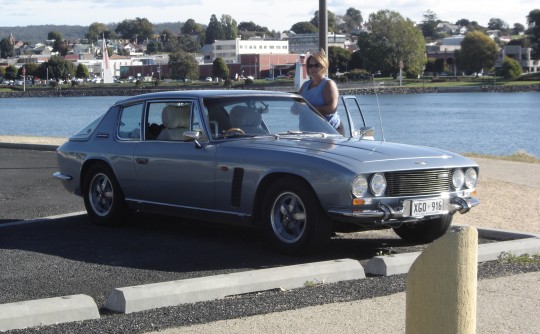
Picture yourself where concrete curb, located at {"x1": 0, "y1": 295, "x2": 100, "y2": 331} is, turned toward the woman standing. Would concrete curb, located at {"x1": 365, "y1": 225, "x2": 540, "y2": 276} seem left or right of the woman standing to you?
right

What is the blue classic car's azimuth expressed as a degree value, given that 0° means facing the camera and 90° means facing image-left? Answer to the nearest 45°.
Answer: approximately 315°

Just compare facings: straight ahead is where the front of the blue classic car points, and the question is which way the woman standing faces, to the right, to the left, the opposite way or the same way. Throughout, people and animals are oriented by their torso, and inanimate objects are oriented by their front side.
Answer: to the right

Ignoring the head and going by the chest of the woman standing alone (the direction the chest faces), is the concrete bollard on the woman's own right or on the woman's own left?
on the woman's own left

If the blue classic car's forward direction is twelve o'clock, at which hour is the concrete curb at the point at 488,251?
The concrete curb is roughly at 11 o'clock from the blue classic car.

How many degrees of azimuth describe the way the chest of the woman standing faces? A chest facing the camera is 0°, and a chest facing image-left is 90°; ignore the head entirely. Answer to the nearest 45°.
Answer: approximately 45°

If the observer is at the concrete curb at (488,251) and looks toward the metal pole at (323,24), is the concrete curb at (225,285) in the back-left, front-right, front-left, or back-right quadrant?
back-left

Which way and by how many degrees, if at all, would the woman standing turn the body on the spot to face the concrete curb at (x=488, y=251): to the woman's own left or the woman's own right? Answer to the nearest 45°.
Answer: approximately 90° to the woman's own left

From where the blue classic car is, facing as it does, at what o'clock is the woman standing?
The woman standing is roughly at 8 o'clock from the blue classic car.

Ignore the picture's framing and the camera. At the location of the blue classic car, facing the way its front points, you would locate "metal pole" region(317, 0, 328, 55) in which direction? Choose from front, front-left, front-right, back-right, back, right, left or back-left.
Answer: back-left
